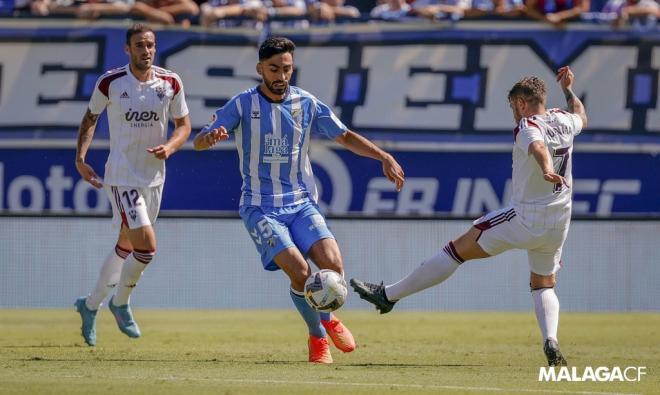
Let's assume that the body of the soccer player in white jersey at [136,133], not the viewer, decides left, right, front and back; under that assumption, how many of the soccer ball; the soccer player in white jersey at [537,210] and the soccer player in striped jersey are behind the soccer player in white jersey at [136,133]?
0

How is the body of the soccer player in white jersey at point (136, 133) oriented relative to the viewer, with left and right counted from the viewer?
facing the viewer and to the right of the viewer

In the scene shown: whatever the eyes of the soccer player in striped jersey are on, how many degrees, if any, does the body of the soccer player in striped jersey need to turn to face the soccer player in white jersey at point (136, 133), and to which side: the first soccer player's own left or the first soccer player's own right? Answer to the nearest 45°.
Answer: approximately 135° to the first soccer player's own right

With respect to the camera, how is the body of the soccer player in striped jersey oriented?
toward the camera

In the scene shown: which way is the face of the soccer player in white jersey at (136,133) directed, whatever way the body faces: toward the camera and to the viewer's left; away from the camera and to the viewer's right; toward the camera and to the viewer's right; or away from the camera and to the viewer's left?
toward the camera and to the viewer's right

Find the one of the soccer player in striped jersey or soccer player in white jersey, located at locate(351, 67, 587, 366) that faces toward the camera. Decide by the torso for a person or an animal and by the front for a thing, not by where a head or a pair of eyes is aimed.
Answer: the soccer player in striped jersey

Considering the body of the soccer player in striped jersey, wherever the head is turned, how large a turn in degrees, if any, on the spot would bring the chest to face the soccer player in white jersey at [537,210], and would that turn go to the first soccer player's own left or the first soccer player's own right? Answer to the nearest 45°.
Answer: approximately 90° to the first soccer player's own left

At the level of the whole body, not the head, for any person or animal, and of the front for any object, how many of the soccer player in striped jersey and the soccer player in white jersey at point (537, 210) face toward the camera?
1

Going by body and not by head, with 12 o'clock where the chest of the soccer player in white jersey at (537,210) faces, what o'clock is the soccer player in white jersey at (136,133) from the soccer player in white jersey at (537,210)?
the soccer player in white jersey at (136,133) is roughly at 11 o'clock from the soccer player in white jersey at (537,210).
